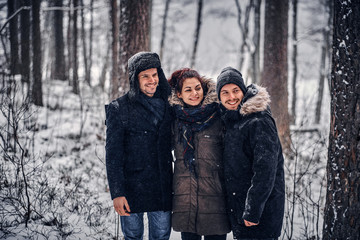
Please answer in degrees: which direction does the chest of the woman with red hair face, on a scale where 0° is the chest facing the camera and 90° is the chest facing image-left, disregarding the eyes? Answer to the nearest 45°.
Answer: approximately 0°

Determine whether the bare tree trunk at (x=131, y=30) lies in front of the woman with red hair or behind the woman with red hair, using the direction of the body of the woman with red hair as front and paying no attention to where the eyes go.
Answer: behind

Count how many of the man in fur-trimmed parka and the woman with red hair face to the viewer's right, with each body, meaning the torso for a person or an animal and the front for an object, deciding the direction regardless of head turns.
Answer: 0

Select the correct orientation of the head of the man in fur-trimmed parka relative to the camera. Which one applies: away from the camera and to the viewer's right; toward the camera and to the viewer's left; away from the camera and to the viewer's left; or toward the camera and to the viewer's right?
toward the camera and to the viewer's left

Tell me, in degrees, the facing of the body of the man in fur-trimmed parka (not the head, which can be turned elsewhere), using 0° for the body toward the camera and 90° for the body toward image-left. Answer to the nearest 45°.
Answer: approximately 45°

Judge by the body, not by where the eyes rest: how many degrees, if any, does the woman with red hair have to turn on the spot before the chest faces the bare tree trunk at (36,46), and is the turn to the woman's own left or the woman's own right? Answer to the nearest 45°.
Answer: approximately 135° to the woman's own right
